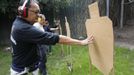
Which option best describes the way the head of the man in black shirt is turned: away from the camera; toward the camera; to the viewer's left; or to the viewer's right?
to the viewer's right

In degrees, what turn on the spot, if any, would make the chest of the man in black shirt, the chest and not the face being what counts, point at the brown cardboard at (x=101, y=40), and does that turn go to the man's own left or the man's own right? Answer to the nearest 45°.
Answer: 0° — they already face it

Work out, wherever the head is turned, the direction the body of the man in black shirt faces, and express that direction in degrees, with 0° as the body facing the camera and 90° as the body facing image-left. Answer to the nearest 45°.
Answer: approximately 270°
